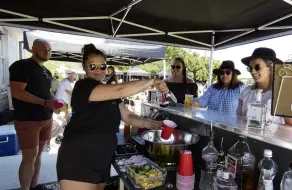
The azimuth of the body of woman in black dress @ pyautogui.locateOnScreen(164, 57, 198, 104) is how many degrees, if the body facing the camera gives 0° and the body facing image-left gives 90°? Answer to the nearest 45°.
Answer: approximately 45°

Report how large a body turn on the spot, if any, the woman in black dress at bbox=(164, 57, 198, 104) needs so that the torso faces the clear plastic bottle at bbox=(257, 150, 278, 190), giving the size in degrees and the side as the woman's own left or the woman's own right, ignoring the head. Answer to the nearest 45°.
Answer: approximately 45° to the woman's own left

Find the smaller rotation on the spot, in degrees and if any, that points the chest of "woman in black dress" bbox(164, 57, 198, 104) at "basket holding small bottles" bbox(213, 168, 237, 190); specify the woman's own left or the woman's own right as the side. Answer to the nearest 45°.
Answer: approximately 45° to the woman's own left

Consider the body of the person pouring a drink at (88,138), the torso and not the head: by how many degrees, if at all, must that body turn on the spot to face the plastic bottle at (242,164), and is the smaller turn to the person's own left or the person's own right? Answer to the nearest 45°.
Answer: approximately 45° to the person's own right

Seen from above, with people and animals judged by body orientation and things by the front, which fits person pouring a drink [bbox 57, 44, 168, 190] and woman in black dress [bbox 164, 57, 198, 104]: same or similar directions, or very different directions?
very different directions

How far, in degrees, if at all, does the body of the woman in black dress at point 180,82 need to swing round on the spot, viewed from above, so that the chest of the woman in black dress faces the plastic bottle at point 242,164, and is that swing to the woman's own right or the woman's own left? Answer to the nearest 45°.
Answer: approximately 45° to the woman's own left

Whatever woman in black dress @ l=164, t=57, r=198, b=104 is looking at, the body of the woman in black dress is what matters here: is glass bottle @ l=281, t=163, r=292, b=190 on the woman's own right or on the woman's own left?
on the woman's own left

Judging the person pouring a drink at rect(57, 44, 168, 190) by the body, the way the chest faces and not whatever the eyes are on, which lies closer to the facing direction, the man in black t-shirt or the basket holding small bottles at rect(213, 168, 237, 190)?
the basket holding small bottles

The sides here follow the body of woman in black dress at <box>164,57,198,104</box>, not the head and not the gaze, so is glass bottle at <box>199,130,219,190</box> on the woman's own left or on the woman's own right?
on the woman's own left

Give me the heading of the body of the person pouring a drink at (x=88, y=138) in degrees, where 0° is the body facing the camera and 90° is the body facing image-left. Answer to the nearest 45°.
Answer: approximately 270°

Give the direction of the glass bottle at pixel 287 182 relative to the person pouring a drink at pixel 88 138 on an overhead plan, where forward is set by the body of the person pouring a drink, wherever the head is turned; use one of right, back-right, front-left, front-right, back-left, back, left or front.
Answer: front-right

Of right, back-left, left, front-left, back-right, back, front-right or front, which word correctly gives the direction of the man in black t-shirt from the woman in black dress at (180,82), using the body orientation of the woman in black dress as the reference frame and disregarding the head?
front

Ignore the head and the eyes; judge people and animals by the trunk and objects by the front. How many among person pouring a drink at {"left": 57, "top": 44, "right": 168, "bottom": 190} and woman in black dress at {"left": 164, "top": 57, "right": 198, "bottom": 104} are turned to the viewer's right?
1
